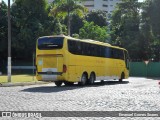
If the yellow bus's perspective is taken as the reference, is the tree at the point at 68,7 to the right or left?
on its left

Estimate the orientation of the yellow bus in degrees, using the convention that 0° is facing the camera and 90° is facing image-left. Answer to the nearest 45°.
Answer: approximately 225°
